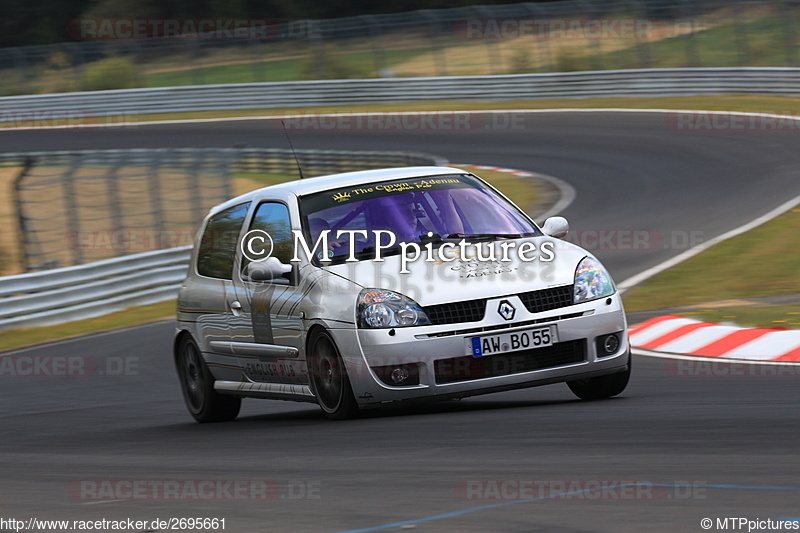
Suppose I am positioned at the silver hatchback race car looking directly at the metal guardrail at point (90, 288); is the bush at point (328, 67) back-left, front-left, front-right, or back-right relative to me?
front-right

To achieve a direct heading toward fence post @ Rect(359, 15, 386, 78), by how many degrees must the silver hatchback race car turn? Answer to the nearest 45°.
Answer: approximately 135° to its left

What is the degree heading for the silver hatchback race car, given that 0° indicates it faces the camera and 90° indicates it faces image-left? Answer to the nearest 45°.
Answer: approximately 315°

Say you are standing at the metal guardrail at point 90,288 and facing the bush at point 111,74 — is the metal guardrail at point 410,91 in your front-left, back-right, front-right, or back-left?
front-right

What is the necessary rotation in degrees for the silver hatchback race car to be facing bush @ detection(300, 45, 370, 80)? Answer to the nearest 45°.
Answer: approximately 135° to its left

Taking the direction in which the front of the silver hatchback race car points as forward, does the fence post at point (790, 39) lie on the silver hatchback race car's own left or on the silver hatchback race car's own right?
on the silver hatchback race car's own left

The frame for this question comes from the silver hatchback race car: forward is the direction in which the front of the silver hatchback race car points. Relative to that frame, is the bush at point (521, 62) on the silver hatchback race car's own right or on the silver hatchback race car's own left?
on the silver hatchback race car's own left

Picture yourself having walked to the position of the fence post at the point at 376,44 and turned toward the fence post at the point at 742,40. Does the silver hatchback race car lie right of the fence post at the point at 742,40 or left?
right

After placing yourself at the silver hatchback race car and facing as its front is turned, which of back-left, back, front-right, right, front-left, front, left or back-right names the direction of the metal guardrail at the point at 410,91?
back-left

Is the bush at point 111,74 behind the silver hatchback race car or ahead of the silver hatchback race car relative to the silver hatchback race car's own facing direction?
behind

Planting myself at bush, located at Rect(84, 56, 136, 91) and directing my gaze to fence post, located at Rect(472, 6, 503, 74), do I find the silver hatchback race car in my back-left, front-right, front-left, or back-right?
front-right

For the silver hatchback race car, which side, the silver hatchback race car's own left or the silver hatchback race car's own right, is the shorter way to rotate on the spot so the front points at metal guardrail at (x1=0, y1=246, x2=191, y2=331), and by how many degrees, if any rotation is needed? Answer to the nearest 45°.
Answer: approximately 180°

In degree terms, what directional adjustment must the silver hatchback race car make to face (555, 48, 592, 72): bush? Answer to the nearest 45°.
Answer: approximately 135° to its left
